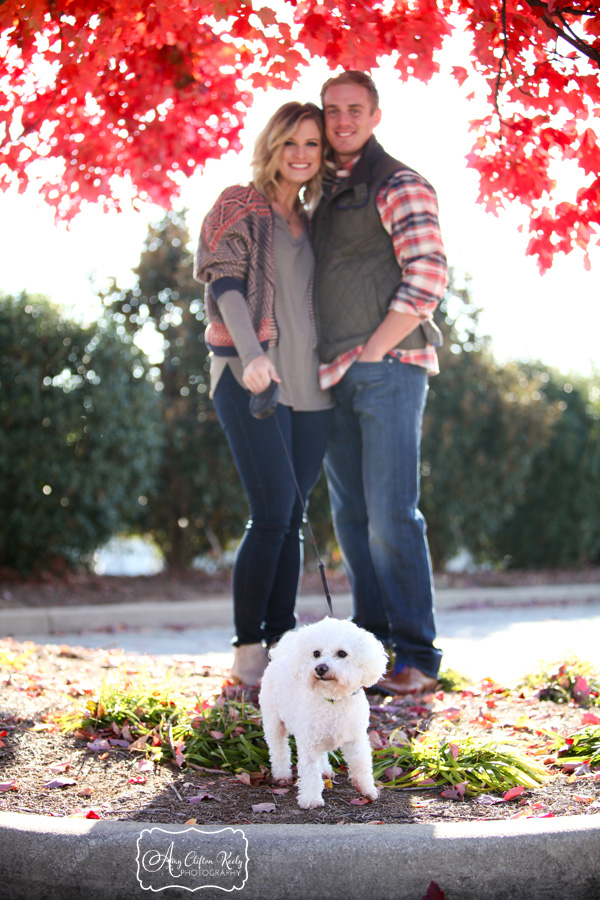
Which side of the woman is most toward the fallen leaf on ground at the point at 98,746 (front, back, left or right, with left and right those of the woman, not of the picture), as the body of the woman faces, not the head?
right

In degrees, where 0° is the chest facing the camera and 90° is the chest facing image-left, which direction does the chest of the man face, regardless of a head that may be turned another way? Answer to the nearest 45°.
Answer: approximately 45°

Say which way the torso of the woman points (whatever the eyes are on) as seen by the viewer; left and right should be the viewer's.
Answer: facing the viewer and to the right of the viewer

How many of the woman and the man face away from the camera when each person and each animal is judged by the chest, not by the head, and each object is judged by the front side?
0

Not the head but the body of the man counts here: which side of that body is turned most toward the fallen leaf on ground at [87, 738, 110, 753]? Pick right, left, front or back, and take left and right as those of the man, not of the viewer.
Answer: front

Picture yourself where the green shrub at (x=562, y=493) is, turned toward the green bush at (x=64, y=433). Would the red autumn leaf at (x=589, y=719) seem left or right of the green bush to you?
left

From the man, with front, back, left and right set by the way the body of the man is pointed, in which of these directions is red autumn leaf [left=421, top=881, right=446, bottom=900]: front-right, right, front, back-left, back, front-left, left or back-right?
front-left

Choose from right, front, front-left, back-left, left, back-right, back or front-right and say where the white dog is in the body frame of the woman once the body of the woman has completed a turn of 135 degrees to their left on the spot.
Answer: back
